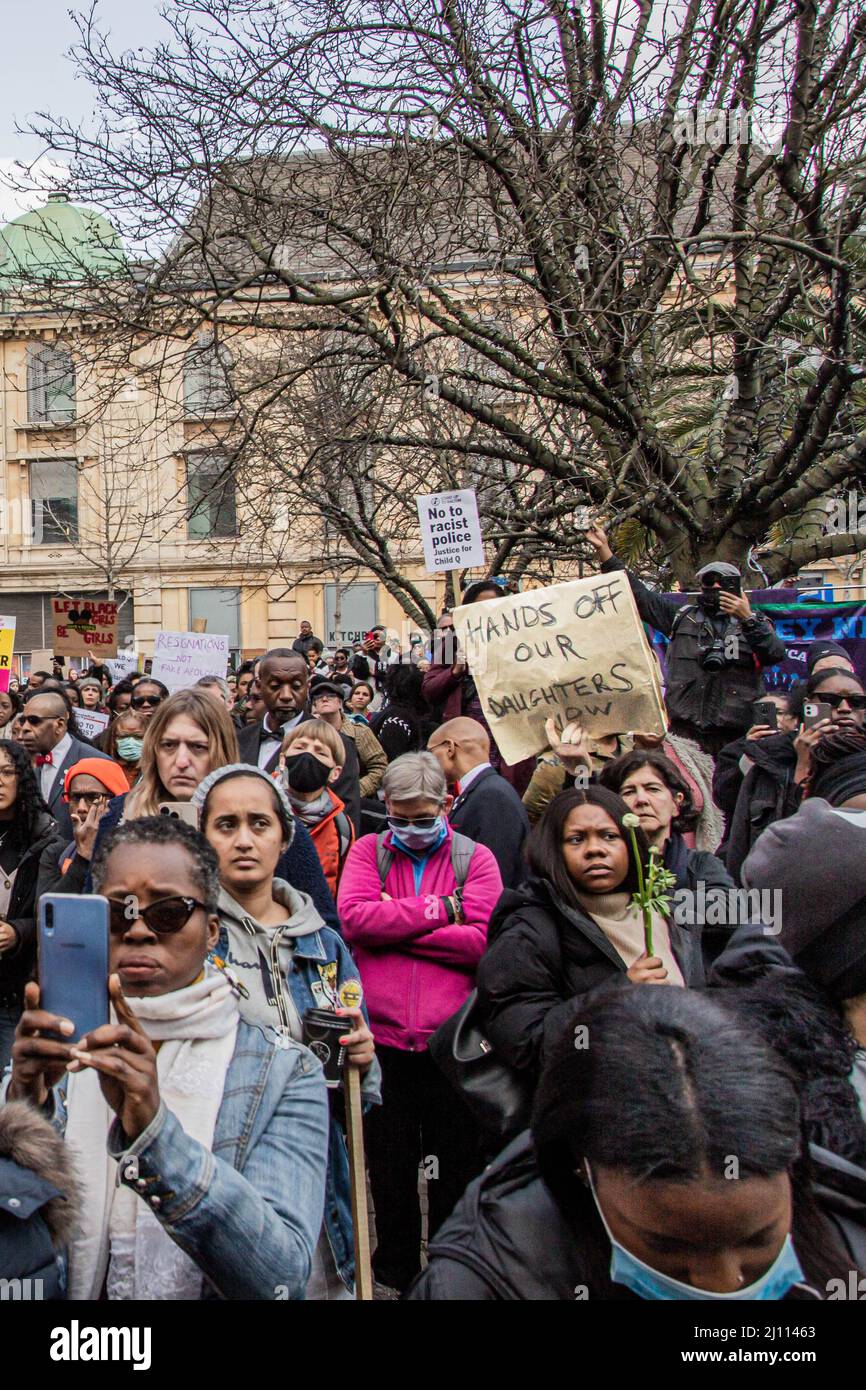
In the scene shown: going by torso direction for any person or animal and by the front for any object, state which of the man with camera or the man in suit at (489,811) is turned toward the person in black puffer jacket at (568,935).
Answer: the man with camera

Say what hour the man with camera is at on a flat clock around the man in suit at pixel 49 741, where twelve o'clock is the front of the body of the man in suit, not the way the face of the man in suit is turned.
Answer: The man with camera is roughly at 8 o'clock from the man in suit.

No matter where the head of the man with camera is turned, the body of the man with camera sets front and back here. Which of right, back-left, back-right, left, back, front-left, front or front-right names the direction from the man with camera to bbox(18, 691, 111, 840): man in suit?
right

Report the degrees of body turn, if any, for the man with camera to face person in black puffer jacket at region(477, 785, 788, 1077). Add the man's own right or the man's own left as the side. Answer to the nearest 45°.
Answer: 0° — they already face them

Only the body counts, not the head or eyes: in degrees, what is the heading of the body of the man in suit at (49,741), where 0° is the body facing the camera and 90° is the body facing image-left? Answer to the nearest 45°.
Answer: approximately 45°

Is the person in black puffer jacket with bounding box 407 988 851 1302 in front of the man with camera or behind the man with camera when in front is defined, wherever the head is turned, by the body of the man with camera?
in front

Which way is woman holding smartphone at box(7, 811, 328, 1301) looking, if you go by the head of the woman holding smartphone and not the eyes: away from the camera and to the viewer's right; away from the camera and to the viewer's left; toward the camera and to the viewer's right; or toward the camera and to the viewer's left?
toward the camera and to the viewer's left

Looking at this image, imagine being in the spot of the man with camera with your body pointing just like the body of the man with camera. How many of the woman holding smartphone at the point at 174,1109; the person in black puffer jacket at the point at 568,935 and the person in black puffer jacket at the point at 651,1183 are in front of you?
3

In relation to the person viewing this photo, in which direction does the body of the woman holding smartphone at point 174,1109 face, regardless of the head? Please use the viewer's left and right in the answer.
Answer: facing the viewer and to the left of the viewer

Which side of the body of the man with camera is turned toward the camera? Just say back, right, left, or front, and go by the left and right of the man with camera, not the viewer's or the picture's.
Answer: front

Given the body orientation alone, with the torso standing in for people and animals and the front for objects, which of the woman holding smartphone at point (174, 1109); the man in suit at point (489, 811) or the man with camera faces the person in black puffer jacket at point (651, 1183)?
the man with camera

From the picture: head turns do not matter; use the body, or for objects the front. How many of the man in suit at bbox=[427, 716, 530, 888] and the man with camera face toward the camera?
1
